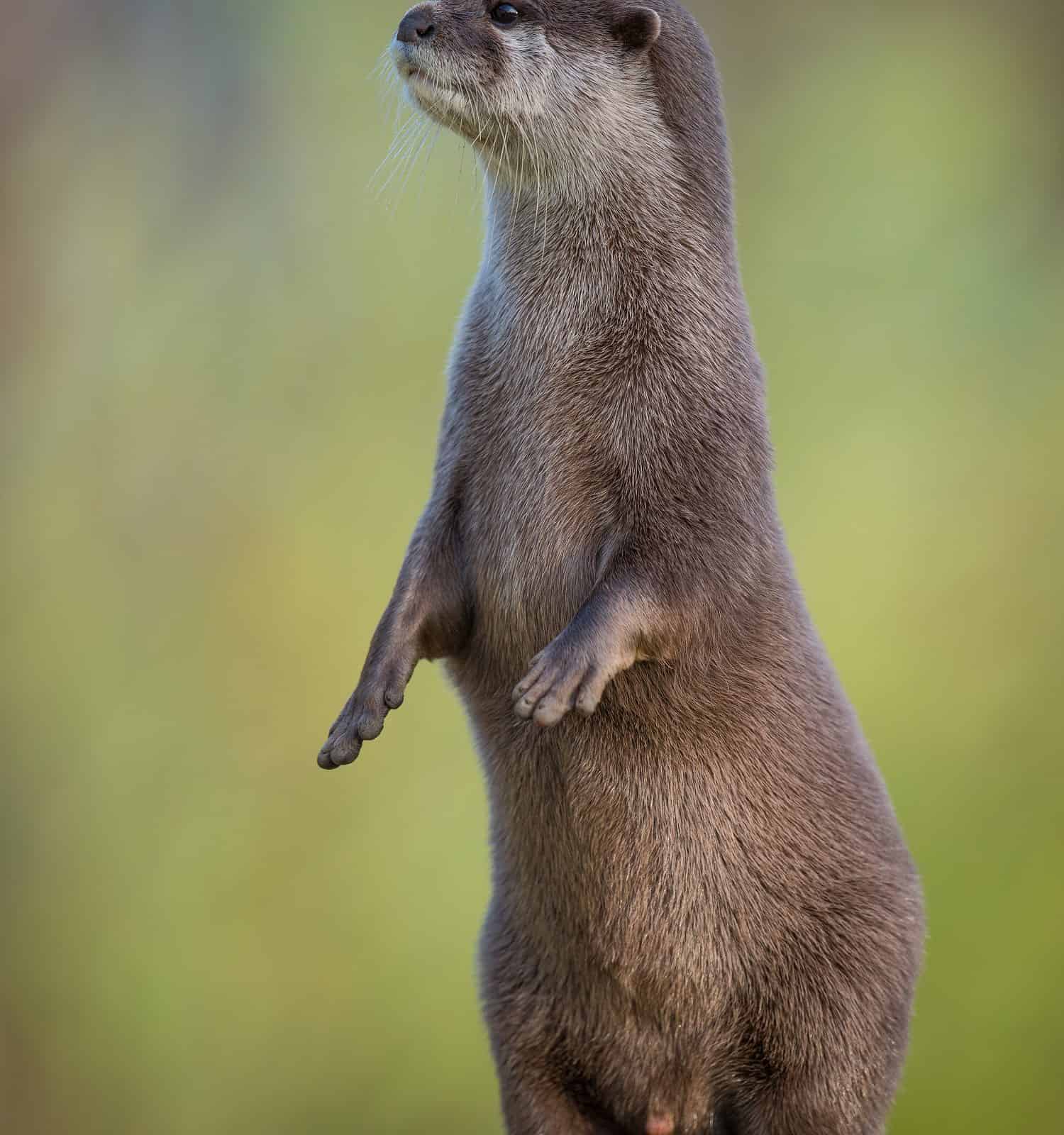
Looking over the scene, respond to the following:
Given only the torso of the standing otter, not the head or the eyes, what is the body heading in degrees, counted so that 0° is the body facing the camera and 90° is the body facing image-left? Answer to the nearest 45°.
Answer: approximately 45°
